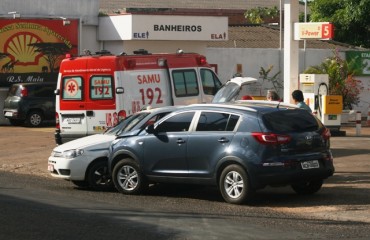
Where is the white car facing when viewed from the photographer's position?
facing the viewer and to the left of the viewer

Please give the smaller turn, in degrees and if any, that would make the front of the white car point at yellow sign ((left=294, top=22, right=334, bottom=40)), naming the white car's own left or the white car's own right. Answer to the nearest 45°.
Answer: approximately 180°

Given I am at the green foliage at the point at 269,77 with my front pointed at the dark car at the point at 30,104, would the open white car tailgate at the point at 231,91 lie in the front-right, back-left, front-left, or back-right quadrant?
front-left

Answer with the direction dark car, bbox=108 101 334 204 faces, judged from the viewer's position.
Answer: facing away from the viewer and to the left of the viewer

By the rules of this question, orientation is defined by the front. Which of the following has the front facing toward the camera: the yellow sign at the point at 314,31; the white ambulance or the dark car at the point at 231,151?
the yellow sign

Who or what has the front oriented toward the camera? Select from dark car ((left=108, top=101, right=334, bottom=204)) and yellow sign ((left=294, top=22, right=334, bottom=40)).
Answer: the yellow sign

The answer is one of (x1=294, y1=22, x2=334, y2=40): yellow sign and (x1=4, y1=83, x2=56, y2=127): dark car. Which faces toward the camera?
the yellow sign

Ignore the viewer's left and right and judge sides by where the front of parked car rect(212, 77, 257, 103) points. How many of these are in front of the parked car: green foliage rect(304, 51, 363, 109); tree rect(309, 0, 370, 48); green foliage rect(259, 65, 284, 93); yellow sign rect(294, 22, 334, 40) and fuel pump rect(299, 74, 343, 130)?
0

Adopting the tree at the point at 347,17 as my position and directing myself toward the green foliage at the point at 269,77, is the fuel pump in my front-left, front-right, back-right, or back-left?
front-left

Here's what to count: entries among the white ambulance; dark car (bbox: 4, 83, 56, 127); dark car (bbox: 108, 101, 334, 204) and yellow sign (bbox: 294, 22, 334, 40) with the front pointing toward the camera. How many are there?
1

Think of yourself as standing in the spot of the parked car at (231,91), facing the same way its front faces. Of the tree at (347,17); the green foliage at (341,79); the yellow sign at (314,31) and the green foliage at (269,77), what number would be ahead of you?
0

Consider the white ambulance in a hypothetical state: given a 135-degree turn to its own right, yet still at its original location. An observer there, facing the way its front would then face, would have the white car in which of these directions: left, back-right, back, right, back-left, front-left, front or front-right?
front

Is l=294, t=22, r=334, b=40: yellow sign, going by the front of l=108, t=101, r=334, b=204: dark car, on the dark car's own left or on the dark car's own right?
on the dark car's own right

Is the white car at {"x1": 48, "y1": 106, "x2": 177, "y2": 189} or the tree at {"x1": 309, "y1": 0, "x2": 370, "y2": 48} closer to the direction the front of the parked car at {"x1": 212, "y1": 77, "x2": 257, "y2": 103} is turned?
the white car

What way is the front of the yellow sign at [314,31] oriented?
toward the camera
